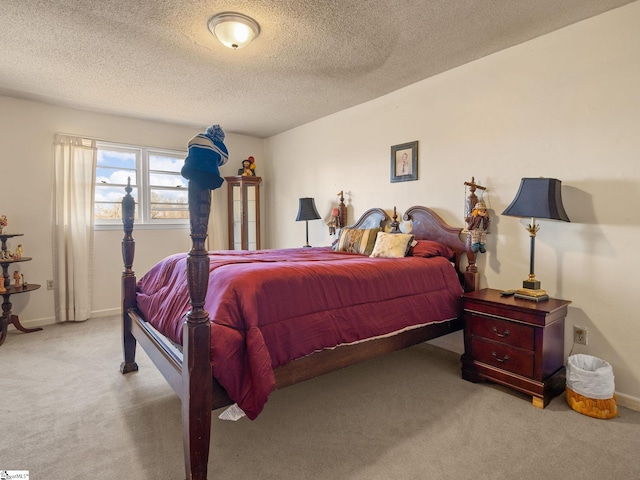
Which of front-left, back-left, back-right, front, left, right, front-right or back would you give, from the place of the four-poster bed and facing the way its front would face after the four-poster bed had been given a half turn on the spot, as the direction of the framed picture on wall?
front

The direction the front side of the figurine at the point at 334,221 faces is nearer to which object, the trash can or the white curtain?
the white curtain

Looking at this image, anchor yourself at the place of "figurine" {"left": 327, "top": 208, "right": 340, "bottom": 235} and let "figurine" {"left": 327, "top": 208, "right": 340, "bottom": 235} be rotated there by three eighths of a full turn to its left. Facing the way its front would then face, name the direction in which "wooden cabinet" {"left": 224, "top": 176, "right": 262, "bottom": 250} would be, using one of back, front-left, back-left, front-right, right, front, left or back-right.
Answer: back-left

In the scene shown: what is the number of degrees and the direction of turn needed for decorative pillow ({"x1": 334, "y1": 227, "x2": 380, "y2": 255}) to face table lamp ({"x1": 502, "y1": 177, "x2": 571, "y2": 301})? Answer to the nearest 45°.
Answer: approximately 90° to its left

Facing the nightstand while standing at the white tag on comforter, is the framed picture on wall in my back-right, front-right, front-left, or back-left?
front-left

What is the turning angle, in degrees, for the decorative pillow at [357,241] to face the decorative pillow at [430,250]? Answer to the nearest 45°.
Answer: approximately 90° to its left

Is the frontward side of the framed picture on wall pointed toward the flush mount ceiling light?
yes

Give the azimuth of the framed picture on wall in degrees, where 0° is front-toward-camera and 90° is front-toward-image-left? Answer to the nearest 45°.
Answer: approximately 45°

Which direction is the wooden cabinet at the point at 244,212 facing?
toward the camera

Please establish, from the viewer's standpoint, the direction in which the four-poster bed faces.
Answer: facing the viewer and to the left of the viewer

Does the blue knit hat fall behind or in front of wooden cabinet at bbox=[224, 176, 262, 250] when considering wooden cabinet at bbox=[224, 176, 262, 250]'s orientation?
in front

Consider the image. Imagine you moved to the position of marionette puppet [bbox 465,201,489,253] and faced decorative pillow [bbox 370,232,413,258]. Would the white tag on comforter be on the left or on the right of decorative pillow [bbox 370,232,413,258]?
left

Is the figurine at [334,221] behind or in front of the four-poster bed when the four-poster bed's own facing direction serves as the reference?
behind

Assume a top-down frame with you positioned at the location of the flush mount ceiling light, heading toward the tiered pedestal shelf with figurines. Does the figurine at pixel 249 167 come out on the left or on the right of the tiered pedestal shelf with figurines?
right

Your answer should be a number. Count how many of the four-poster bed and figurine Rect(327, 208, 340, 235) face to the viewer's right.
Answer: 0
